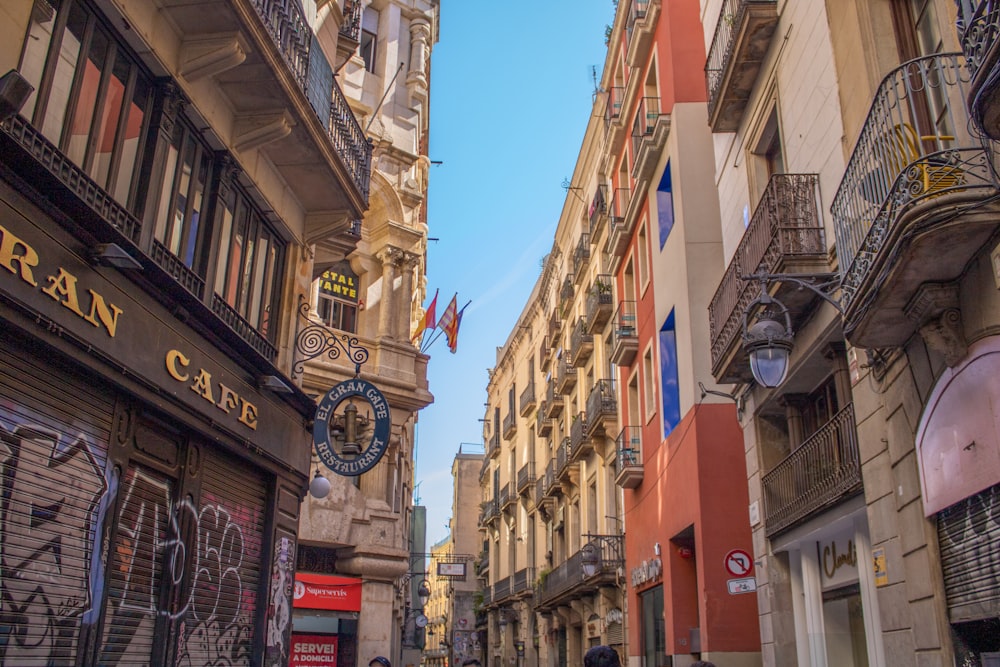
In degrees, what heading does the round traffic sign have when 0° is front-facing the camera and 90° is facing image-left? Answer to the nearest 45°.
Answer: approximately 0°

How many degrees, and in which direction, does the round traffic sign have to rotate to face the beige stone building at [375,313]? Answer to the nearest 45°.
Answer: approximately 135° to its right

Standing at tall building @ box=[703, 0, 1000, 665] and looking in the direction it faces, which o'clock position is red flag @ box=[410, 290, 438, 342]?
The red flag is roughly at 3 o'clock from the tall building.

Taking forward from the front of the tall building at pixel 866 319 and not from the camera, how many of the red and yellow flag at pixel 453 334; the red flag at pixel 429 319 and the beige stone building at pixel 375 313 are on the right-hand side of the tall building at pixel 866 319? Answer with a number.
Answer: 3

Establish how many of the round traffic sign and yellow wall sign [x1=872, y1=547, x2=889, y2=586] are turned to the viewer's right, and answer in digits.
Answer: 0

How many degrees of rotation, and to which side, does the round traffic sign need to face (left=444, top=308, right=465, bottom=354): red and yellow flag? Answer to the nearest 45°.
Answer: approximately 135° to its right

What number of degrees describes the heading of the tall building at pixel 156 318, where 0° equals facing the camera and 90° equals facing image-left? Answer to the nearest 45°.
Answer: approximately 315°

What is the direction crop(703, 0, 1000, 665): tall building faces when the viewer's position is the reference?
facing the viewer and to the left of the viewer

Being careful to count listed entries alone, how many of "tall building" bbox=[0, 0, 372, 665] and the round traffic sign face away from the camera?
0

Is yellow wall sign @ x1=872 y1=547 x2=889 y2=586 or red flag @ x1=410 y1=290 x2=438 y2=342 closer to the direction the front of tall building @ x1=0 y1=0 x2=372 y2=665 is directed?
the yellow wall sign

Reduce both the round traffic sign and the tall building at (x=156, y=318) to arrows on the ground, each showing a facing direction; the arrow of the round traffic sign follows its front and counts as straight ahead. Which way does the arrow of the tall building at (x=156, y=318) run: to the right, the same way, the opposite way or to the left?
to the left

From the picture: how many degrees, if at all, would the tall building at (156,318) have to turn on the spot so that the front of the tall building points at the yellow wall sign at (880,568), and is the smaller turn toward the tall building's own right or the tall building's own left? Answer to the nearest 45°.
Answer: approximately 45° to the tall building's own left

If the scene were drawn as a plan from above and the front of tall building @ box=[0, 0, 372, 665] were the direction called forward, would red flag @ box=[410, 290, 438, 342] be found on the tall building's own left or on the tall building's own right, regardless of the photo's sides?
on the tall building's own left

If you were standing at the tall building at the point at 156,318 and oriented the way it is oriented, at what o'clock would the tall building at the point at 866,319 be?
the tall building at the point at 866,319 is roughly at 11 o'clock from the tall building at the point at 156,318.

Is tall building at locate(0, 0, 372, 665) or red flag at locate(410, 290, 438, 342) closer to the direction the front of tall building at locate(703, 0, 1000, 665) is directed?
the tall building
